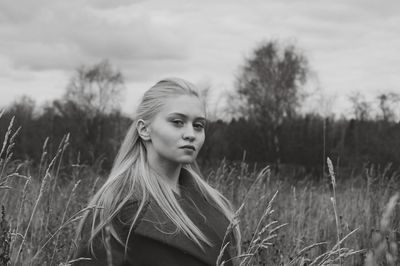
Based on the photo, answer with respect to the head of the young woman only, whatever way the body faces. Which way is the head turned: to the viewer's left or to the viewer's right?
to the viewer's right

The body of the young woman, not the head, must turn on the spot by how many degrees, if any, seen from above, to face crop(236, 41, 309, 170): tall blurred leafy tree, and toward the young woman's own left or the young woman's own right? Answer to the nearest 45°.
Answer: approximately 135° to the young woman's own left
